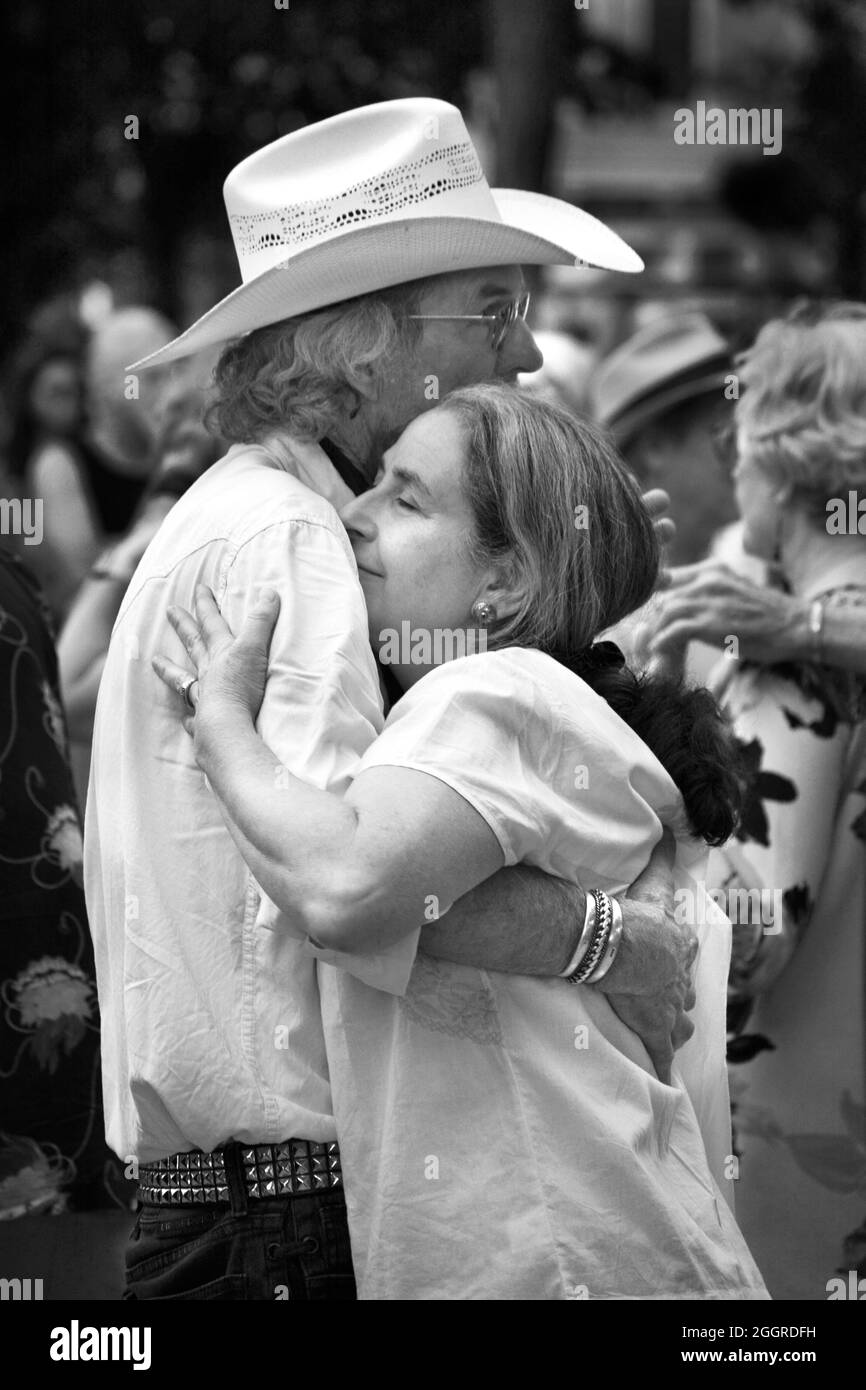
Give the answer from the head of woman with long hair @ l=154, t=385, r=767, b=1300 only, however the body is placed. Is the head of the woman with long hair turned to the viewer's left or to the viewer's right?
to the viewer's left

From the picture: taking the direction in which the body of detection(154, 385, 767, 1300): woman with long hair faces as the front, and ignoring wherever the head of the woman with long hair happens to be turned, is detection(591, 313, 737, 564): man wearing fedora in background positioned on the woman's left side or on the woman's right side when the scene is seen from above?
on the woman's right side

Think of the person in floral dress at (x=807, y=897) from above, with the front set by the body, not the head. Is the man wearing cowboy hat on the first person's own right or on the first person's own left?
on the first person's own left

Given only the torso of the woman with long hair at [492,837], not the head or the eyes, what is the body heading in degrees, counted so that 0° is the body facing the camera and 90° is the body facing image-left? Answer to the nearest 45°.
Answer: approximately 90°

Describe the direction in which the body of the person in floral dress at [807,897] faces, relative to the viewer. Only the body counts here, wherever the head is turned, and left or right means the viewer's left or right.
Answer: facing away from the viewer and to the left of the viewer

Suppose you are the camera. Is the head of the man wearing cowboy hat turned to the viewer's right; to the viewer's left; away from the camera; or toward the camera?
to the viewer's right

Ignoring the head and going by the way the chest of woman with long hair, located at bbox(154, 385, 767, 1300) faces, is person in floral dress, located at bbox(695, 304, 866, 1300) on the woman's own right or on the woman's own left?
on the woman's own right

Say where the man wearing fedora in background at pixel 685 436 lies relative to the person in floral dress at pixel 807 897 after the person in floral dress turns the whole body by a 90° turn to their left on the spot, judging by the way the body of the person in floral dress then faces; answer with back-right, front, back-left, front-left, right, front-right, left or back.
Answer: back-right

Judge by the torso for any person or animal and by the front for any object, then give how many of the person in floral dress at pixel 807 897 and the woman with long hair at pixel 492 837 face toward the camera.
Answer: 0
